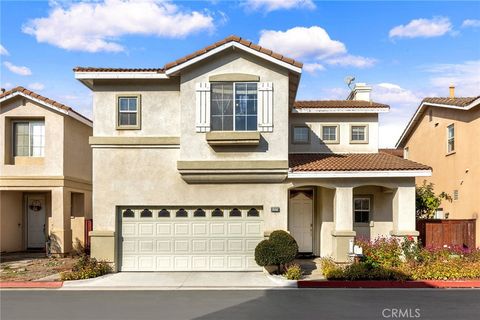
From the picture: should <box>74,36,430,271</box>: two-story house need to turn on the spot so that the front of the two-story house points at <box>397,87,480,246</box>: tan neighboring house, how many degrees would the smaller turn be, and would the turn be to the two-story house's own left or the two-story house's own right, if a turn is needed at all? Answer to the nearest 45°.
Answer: approximately 135° to the two-story house's own left

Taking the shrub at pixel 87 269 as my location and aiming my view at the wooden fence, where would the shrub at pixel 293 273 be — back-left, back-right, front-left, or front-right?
front-right

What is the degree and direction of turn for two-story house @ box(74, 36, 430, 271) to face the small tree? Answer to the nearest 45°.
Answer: approximately 135° to its left

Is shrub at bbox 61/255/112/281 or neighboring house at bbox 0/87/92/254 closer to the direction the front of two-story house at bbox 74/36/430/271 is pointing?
the shrub

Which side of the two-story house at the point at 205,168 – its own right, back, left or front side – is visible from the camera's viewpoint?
front

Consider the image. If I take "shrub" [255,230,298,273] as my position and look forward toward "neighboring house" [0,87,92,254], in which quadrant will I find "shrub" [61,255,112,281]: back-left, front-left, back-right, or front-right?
front-left

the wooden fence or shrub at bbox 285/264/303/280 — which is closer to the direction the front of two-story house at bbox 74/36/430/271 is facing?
the shrub

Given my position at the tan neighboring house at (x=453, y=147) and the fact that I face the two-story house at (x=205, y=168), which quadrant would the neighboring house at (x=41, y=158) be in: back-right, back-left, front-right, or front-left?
front-right

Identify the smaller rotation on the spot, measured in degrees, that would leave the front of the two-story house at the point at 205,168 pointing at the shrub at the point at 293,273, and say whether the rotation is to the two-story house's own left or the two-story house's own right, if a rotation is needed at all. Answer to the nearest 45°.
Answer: approximately 45° to the two-story house's own left
